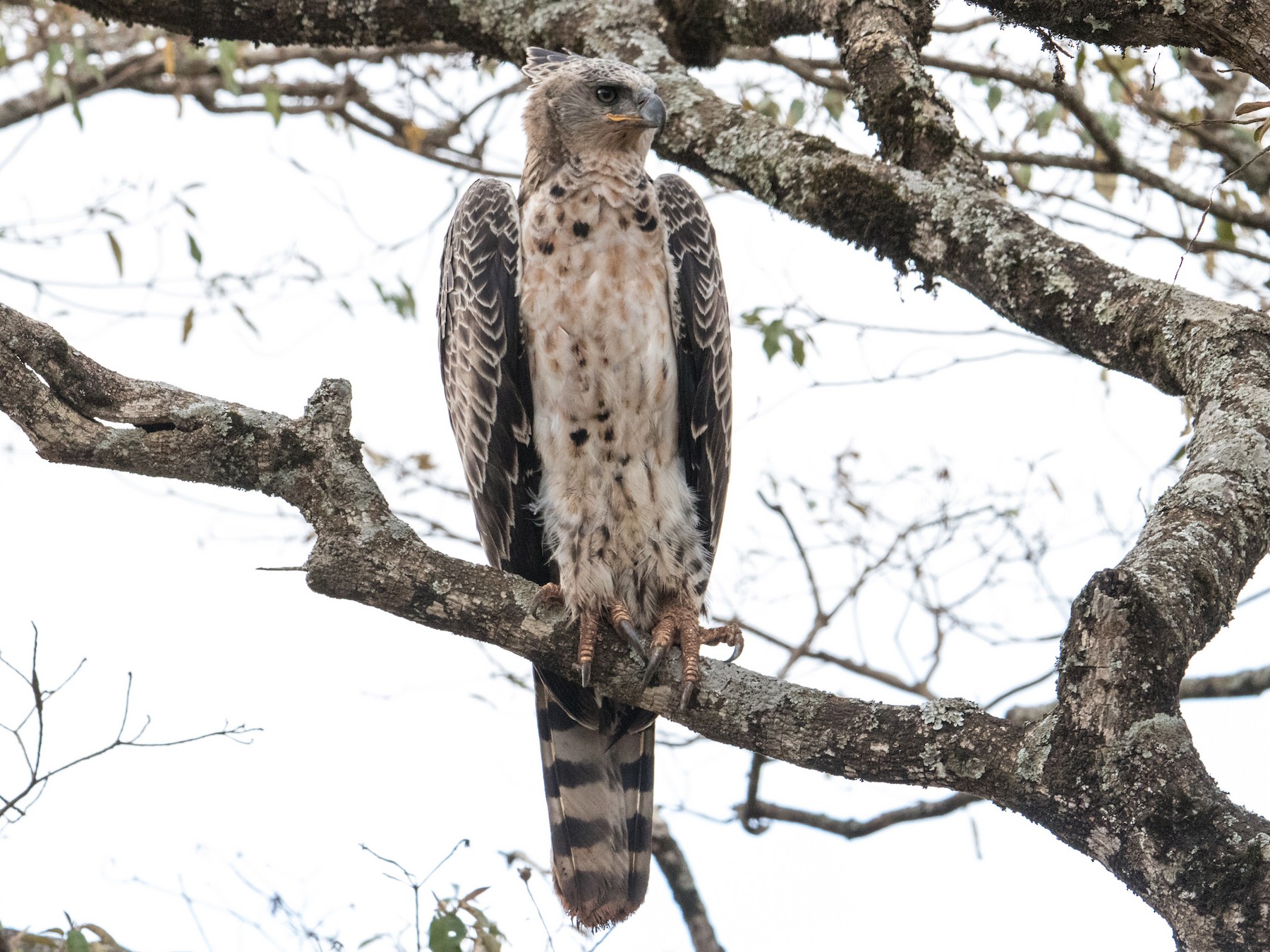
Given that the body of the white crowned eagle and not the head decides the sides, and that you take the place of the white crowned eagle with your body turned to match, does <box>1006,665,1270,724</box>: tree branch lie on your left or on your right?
on your left

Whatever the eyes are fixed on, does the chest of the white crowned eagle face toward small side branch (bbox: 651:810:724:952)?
no

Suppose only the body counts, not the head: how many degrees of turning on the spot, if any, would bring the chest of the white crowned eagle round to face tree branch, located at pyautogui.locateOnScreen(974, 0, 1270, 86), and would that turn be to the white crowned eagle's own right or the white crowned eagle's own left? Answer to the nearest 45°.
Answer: approximately 45° to the white crowned eagle's own left

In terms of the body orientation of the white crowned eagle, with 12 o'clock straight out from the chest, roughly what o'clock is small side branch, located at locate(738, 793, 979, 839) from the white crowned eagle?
The small side branch is roughly at 7 o'clock from the white crowned eagle.

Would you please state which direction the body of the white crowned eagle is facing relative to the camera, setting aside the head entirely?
toward the camera
